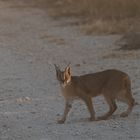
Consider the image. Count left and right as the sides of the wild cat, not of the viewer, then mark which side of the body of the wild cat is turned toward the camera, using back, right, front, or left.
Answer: left
